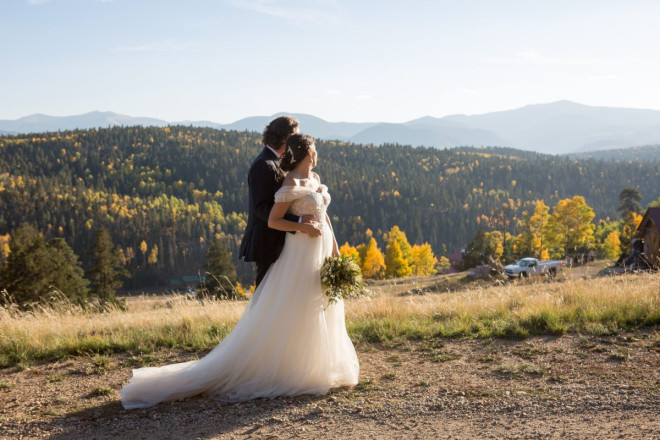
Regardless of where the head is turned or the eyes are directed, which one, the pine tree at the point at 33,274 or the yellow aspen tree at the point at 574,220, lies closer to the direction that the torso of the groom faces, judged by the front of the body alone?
the yellow aspen tree

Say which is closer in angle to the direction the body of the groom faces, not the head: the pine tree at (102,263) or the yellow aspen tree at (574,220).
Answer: the yellow aspen tree

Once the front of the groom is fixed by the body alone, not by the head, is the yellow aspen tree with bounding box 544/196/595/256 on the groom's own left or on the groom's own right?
on the groom's own left

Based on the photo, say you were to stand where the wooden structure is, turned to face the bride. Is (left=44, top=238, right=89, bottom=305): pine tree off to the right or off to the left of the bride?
right

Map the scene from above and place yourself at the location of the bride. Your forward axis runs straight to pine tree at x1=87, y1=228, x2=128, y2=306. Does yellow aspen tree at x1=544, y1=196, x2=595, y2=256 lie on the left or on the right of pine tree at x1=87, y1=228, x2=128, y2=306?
right

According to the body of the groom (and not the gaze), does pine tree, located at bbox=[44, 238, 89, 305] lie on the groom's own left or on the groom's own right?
on the groom's own left

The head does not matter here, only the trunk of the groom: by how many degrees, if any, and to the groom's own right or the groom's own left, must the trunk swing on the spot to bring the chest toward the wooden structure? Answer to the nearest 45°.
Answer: approximately 45° to the groom's own left

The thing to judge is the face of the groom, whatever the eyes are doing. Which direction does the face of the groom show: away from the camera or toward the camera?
away from the camera

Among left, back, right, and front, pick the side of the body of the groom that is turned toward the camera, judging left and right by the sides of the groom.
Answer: right

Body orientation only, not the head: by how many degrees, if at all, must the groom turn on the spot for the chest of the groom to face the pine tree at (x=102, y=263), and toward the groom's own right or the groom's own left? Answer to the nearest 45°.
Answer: approximately 90° to the groom's own left

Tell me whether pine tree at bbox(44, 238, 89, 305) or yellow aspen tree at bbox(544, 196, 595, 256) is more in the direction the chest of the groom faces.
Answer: the yellow aspen tree
